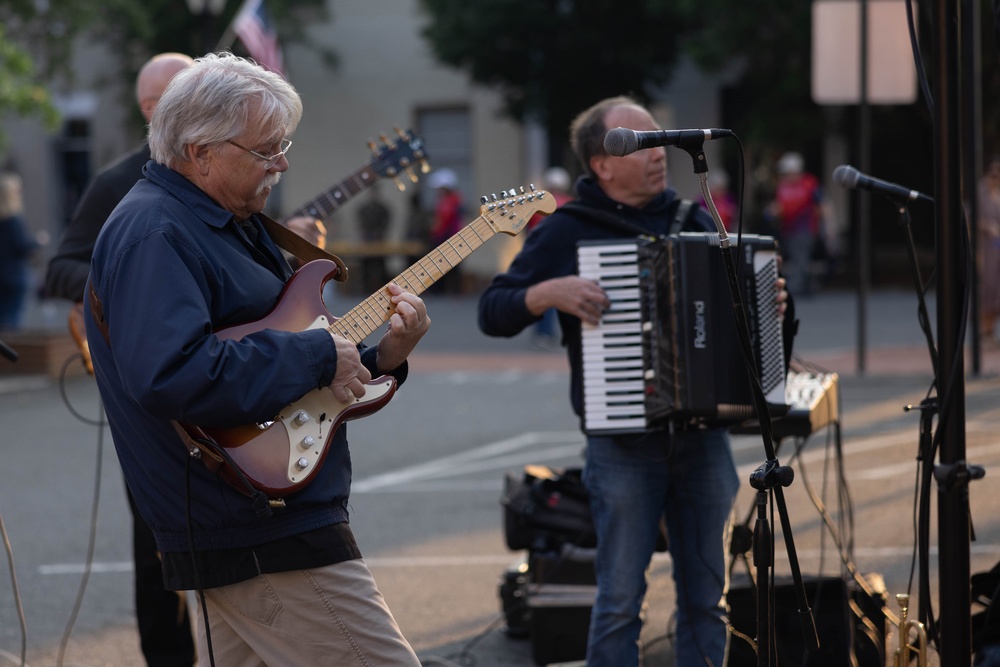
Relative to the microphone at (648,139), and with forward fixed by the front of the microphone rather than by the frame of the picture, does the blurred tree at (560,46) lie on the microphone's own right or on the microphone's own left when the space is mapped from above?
on the microphone's own right

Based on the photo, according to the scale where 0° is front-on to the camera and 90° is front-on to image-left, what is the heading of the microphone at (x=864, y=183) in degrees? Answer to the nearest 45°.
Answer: approximately 90°

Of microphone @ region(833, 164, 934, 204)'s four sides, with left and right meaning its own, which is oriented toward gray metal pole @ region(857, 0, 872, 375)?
right

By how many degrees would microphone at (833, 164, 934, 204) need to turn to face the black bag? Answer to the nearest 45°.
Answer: approximately 45° to its right

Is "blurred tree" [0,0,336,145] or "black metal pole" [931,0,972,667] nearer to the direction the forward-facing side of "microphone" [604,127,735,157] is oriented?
the blurred tree

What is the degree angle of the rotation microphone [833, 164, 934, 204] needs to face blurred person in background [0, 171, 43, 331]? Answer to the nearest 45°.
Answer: approximately 45° to its right

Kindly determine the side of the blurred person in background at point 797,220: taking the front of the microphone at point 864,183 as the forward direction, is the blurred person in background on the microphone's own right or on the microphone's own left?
on the microphone's own right

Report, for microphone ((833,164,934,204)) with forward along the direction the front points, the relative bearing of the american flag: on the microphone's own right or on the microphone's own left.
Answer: on the microphone's own right

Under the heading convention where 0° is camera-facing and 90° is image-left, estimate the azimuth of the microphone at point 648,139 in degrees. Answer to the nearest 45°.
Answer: approximately 90°

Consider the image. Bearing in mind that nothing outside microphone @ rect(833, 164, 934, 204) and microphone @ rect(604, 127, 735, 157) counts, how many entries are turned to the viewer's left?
2
